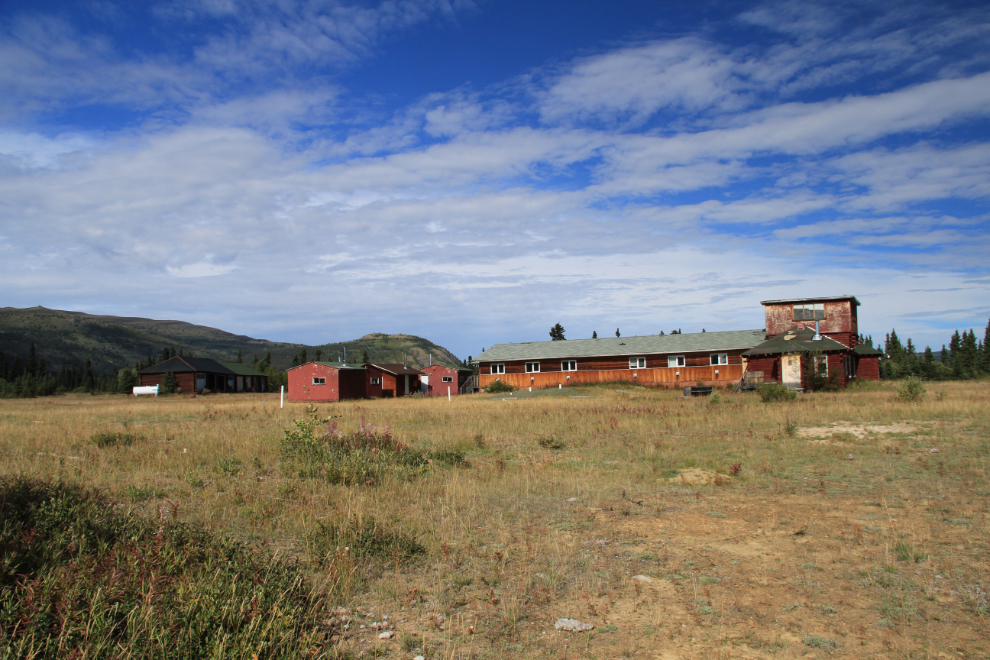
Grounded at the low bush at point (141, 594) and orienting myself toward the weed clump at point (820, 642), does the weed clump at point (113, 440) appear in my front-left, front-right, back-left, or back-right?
back-left

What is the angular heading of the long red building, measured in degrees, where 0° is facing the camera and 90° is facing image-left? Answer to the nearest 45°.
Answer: approximately 0°

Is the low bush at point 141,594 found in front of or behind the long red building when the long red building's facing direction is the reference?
in front

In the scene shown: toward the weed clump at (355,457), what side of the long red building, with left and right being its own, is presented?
front

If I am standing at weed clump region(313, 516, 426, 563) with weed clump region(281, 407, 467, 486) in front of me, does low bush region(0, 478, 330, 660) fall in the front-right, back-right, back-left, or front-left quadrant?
back-left

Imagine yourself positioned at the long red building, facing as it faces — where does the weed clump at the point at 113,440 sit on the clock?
The weed clump is roughly at 1 o'clock from the long red building.

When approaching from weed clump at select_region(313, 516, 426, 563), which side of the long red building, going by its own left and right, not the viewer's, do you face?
front

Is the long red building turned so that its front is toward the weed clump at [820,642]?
yes
